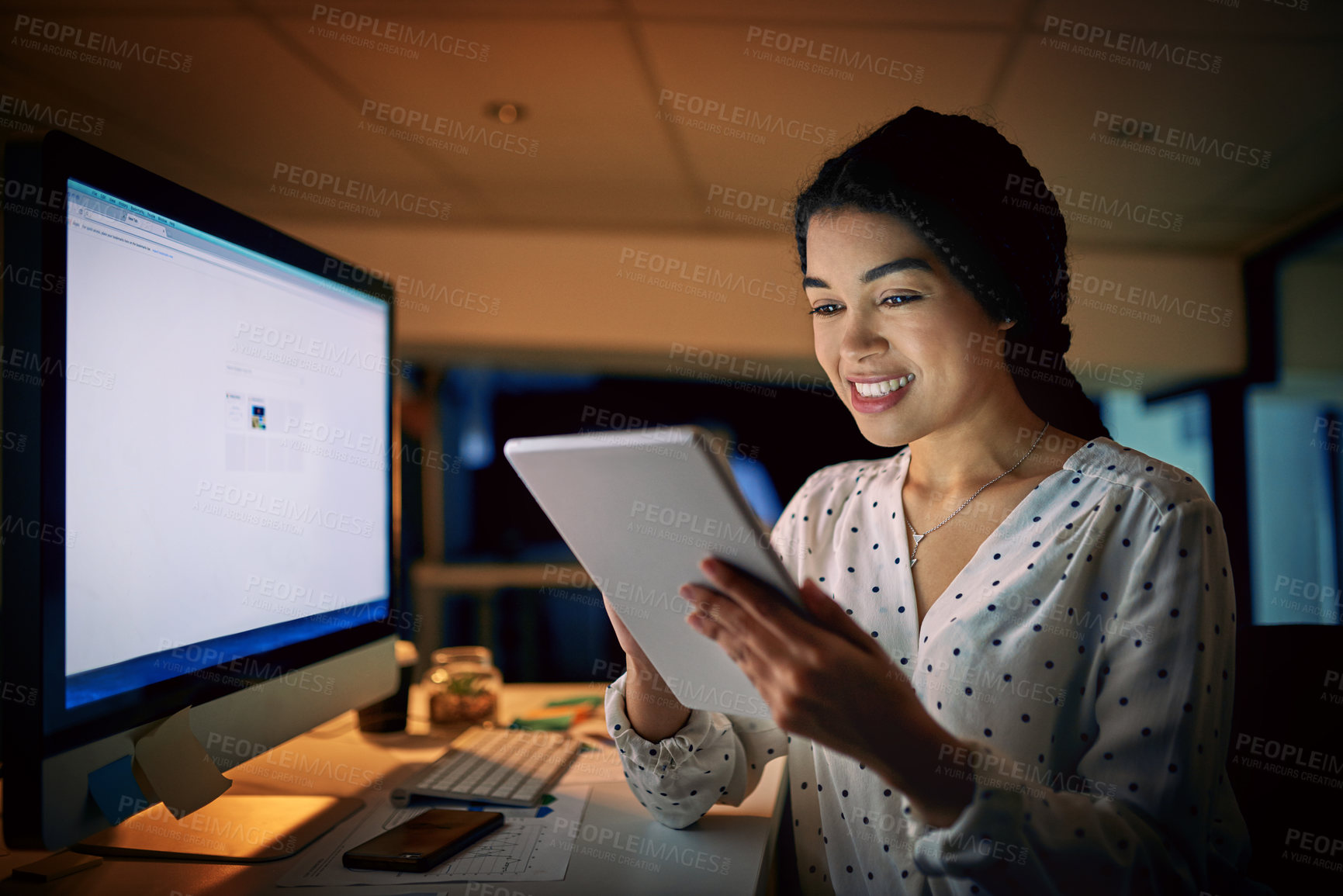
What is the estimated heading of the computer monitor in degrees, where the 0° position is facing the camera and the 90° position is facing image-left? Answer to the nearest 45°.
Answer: approximately 315°

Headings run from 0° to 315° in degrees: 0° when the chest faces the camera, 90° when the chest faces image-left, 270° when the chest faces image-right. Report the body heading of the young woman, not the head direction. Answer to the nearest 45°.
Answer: approximately 45°

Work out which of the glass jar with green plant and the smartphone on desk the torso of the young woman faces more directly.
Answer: the smartphone on desk

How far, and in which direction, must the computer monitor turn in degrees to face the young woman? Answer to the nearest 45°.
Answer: approximately 45° to its left
